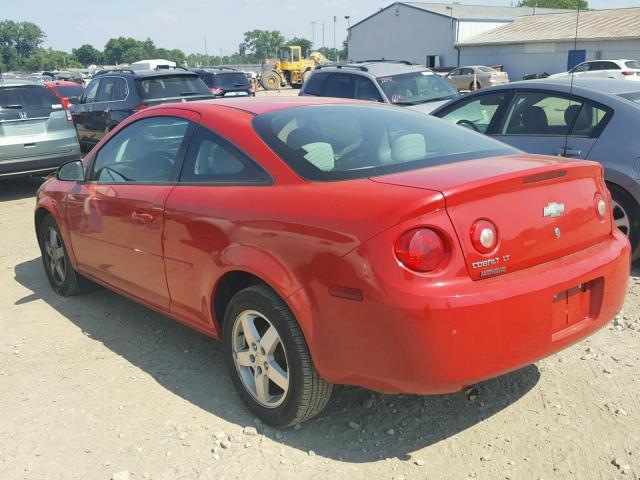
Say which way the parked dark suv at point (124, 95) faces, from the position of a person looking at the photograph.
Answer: facing away from the viewer and to the left of the viewer

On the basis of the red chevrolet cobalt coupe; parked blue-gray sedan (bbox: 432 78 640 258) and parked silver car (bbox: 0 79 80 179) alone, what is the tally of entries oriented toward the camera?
0

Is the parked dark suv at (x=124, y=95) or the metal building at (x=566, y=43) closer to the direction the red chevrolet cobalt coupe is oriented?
the parked dark suv

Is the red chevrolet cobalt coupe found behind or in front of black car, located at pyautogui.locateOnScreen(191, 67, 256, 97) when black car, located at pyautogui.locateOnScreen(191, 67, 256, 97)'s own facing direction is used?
behind

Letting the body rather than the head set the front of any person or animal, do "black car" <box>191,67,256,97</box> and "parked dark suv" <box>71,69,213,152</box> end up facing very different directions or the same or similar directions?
same or similar directions

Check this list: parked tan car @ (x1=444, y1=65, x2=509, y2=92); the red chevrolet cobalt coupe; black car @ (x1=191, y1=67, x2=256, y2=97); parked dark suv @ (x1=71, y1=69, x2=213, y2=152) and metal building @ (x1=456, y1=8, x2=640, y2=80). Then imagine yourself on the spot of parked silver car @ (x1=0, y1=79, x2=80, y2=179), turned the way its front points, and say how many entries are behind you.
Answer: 1

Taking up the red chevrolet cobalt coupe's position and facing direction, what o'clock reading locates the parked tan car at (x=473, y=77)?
The parked tan car is roughly at 2 o'clock from the red chevrolet cobalt coupe.

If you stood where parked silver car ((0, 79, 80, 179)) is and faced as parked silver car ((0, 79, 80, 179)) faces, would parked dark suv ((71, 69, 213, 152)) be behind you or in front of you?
in front

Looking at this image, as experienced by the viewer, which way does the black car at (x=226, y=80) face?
facing away from the viewer and to the left of the viewer

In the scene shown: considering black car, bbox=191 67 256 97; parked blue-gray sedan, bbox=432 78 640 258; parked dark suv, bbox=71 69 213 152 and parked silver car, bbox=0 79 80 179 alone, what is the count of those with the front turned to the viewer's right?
0

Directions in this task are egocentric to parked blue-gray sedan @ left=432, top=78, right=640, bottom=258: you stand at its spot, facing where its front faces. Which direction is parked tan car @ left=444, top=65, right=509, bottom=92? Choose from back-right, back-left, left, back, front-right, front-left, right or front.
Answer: front-right

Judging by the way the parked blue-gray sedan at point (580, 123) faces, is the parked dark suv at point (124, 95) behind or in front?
in front

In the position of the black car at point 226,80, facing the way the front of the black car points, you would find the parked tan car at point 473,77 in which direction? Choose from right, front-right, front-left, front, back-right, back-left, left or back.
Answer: right

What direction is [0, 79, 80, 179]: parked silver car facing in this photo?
away from the camera

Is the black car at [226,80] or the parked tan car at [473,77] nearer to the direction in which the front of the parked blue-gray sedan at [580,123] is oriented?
the black car

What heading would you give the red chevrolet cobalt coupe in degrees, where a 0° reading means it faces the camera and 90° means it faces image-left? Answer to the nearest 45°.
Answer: approximately 135°

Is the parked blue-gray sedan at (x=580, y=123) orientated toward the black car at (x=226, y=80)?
yes

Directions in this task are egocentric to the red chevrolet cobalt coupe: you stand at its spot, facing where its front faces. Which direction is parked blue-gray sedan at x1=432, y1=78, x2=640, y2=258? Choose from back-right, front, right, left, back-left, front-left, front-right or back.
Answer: right
